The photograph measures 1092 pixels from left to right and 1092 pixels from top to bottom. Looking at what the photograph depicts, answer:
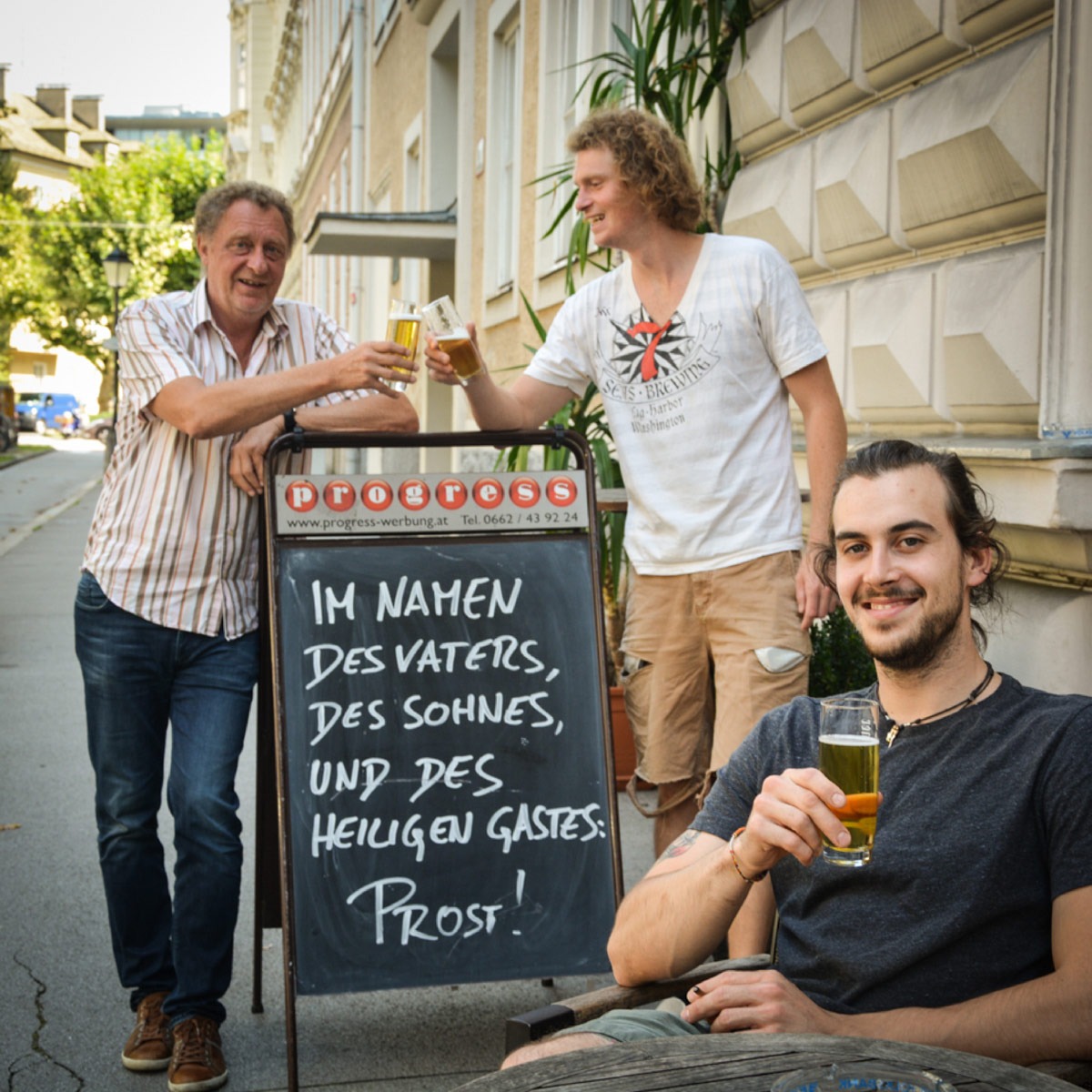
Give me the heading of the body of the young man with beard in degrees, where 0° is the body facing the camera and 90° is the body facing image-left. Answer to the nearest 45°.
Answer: approximately 45°

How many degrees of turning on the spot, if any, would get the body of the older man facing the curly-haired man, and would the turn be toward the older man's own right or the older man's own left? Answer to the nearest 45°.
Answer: approximately 45° to the older man's own left

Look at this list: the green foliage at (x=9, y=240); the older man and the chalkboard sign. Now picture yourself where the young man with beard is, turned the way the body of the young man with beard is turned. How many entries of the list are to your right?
3

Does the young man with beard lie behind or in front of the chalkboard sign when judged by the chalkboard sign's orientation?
in front

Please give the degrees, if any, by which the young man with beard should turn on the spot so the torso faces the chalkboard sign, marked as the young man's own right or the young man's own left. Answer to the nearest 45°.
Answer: approximately 90° to the young man's own right

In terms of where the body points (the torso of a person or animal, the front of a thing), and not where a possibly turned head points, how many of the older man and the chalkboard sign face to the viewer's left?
0

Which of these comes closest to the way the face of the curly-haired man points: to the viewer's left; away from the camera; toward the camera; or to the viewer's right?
to the viewer's left

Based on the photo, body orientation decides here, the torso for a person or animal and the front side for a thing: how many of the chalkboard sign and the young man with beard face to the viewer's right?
0

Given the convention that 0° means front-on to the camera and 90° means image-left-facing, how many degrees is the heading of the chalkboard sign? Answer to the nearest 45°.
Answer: approximately 0°

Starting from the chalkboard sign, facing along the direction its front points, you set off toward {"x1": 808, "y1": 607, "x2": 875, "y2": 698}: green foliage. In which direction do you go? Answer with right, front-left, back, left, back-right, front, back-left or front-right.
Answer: back-left

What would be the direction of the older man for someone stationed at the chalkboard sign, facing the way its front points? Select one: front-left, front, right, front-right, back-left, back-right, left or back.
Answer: right
